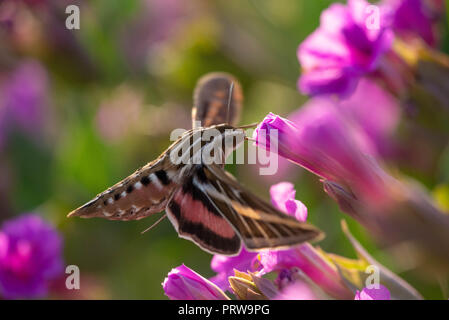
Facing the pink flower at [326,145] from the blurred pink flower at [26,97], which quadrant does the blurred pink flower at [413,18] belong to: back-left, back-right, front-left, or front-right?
front-left

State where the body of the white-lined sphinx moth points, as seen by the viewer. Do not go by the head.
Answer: to the viewer's right

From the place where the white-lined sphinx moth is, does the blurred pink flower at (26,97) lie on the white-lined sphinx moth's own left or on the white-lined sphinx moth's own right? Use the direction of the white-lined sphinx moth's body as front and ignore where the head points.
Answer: on the white-lined sphinx moth's own left
